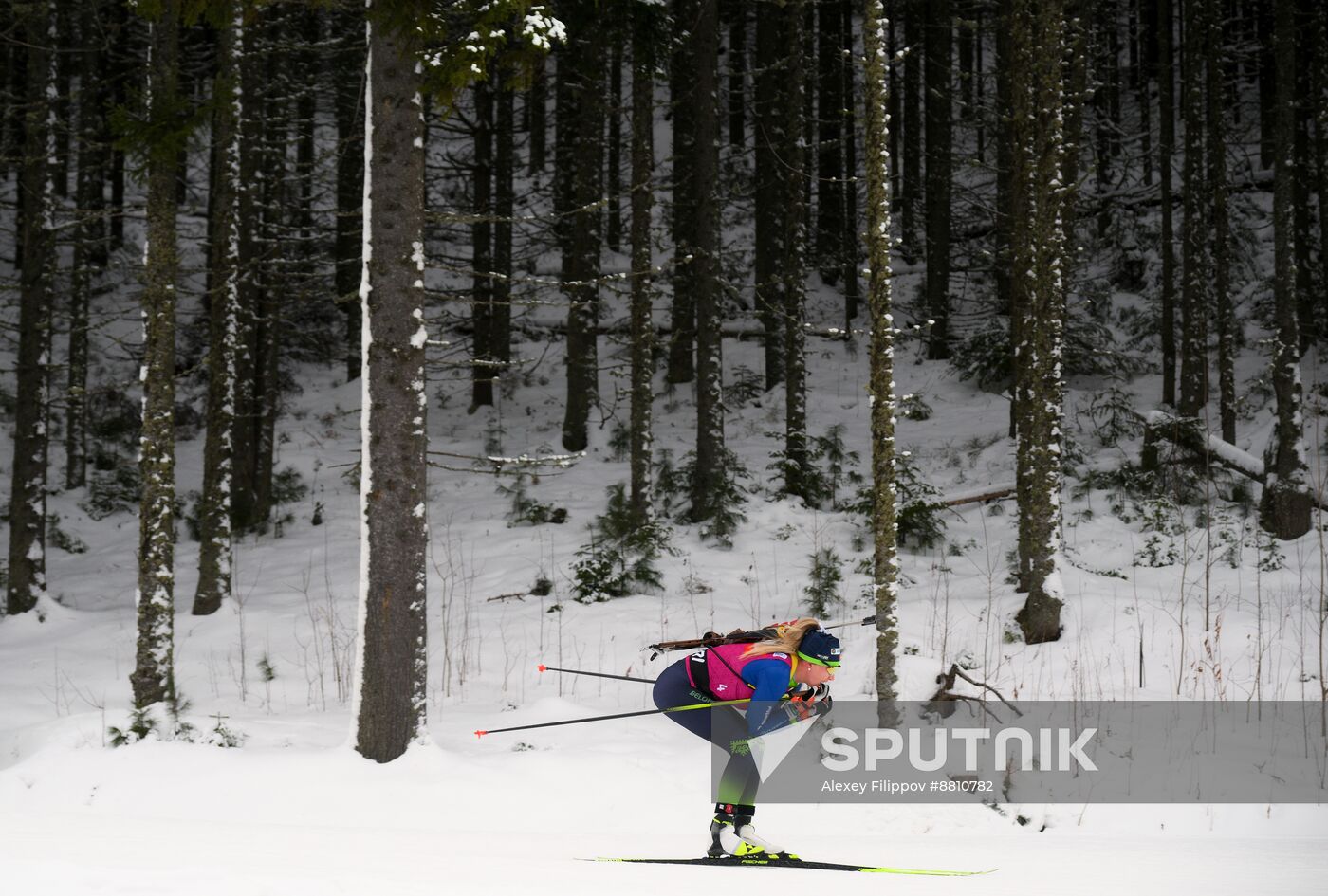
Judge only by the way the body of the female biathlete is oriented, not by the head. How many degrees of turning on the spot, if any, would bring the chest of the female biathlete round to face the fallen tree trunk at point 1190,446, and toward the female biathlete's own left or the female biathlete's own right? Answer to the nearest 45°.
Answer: approximately 45° to the female biathlete's own left

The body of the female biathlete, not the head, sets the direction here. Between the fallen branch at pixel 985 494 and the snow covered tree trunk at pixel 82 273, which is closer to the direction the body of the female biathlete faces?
the fallen branch

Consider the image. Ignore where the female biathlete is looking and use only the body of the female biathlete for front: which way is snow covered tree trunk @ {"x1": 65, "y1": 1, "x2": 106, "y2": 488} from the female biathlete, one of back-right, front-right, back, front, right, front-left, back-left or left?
back-left

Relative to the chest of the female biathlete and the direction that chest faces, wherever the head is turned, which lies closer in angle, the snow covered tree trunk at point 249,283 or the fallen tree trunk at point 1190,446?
the fallen tree trunk

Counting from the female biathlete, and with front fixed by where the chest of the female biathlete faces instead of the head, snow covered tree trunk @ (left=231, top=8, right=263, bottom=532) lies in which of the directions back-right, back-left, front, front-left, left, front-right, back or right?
back-left

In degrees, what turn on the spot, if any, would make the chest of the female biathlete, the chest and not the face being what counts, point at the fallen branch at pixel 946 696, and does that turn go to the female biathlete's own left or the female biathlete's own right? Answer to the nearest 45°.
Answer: approximately 45° to the female biathlete's own left

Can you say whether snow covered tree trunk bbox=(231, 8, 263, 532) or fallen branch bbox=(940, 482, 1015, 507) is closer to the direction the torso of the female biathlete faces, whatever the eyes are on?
the fallen branch

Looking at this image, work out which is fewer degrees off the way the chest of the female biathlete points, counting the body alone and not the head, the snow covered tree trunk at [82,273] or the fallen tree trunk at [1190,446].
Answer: the fallen tree trunk

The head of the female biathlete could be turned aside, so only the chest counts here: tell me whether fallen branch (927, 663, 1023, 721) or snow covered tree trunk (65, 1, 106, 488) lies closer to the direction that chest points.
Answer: the fallen branch

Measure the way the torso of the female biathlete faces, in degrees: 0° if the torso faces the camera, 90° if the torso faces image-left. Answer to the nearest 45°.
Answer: approximately 270°

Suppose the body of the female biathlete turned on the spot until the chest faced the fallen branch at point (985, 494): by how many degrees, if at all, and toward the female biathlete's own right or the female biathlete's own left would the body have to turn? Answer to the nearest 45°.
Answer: approximately 90° to the female biathlete's own left

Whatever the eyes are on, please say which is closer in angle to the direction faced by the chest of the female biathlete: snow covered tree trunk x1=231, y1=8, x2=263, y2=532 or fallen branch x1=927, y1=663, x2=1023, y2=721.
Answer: the fallen branch

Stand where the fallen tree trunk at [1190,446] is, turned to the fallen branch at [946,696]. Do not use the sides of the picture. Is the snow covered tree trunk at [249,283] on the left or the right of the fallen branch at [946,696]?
right
